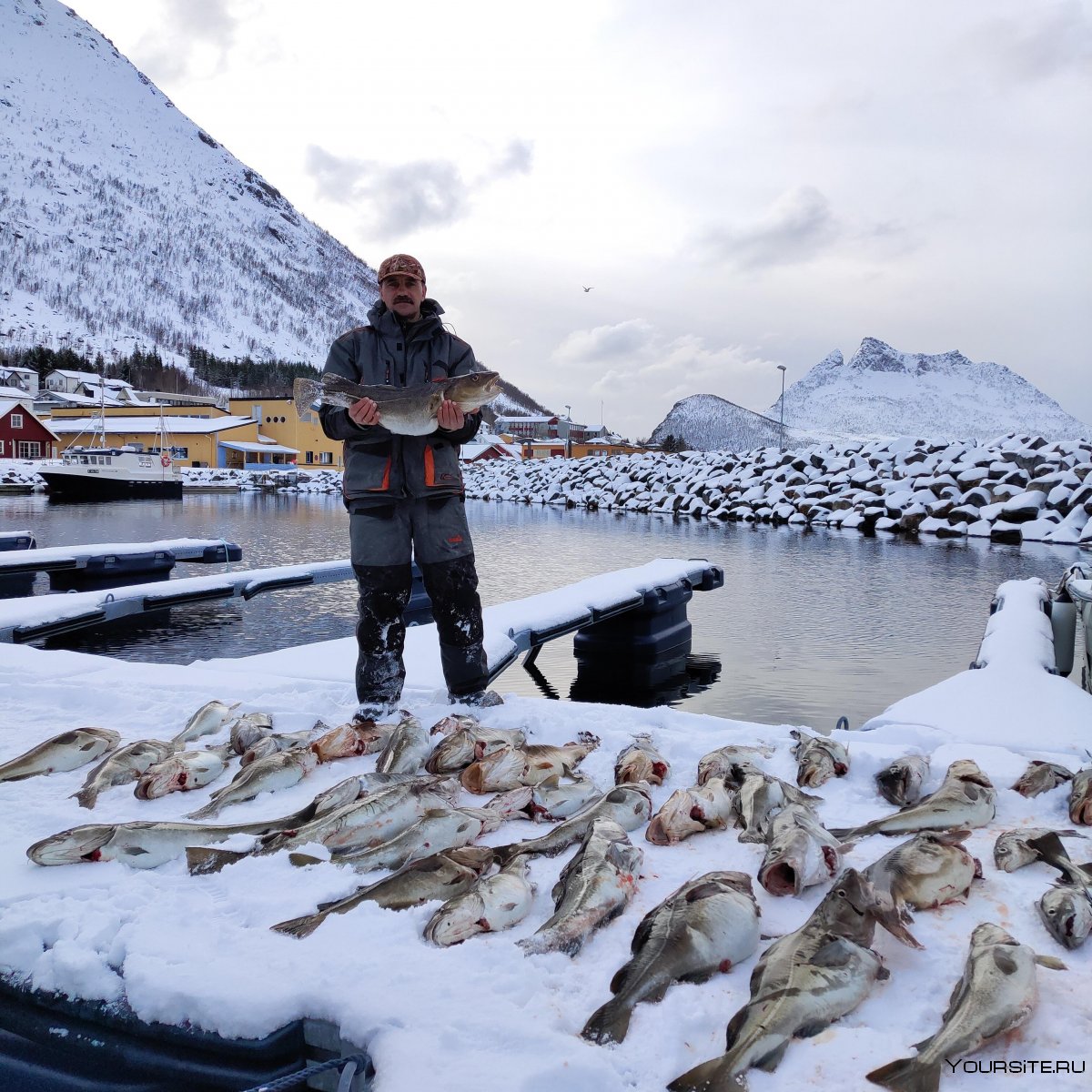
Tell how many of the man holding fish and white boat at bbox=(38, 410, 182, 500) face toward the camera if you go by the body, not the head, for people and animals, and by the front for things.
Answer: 1

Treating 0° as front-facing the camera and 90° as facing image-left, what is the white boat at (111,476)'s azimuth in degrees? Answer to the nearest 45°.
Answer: approximately 90°

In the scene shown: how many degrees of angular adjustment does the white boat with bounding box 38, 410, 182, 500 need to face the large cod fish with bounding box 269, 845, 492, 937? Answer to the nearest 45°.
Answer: approximately 90° to its left

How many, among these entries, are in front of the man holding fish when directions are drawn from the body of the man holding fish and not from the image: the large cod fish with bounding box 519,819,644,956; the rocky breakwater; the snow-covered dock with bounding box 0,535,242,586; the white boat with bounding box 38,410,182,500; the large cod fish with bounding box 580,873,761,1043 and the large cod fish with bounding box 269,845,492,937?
3

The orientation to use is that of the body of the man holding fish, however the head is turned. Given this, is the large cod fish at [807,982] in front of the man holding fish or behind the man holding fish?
in front

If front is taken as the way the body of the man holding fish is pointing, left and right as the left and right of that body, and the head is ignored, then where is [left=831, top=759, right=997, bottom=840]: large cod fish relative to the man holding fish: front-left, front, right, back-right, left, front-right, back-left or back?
front-left

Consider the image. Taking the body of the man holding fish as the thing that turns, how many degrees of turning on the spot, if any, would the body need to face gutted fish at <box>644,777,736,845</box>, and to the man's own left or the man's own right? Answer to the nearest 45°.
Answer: approximately 45° to the man's own left

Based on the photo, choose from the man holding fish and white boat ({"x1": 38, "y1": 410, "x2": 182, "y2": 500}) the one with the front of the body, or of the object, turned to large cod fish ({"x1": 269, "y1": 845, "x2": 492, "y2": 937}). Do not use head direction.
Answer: the man holding fish

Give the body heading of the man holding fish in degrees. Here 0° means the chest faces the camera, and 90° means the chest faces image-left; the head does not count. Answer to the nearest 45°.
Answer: approximately 0°

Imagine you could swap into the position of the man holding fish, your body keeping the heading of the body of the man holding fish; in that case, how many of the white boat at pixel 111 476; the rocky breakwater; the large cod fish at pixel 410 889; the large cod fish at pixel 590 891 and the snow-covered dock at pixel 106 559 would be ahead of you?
2

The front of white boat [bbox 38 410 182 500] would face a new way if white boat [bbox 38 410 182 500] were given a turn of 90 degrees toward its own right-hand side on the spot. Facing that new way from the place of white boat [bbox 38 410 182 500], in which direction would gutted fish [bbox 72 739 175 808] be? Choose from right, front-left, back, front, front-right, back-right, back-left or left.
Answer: back

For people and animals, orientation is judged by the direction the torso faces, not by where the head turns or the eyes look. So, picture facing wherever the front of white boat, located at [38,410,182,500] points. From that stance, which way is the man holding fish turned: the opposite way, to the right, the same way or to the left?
to the left
